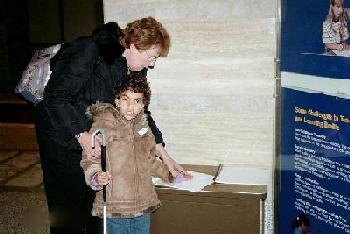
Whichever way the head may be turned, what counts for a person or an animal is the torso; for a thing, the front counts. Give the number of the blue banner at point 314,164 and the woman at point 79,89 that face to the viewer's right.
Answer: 1

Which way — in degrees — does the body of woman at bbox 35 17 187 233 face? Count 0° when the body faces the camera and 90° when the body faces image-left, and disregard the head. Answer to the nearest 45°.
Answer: approximately 270°

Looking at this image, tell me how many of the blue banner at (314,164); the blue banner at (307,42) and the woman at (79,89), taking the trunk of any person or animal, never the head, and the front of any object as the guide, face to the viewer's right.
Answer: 1

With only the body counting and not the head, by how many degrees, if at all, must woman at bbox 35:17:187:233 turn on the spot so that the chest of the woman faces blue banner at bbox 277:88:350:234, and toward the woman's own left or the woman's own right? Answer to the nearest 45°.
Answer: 0° — they already face it

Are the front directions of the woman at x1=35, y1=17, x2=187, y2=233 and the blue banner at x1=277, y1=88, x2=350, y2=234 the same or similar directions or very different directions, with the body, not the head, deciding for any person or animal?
very different directions

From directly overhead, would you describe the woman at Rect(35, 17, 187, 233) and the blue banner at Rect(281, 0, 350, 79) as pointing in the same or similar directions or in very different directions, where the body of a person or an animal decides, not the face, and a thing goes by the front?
very different directions

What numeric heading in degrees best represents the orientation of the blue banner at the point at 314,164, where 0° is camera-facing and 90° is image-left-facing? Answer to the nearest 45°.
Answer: approximately 45°

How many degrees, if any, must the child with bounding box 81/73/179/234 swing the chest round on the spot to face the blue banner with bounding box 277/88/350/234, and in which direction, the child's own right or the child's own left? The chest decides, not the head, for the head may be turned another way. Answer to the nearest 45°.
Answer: approximately 90° to the child's own left

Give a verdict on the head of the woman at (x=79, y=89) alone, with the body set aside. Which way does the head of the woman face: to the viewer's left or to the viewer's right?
to the viewer's right

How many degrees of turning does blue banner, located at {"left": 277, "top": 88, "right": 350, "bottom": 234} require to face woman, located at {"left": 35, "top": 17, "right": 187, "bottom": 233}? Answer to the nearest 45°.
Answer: approximately 45° to its right

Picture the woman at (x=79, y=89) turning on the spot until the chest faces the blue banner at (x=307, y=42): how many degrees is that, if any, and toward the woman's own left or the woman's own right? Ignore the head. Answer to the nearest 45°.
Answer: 0° — they already face it

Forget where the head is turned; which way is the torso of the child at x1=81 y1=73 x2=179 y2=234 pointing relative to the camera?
toward the camera
